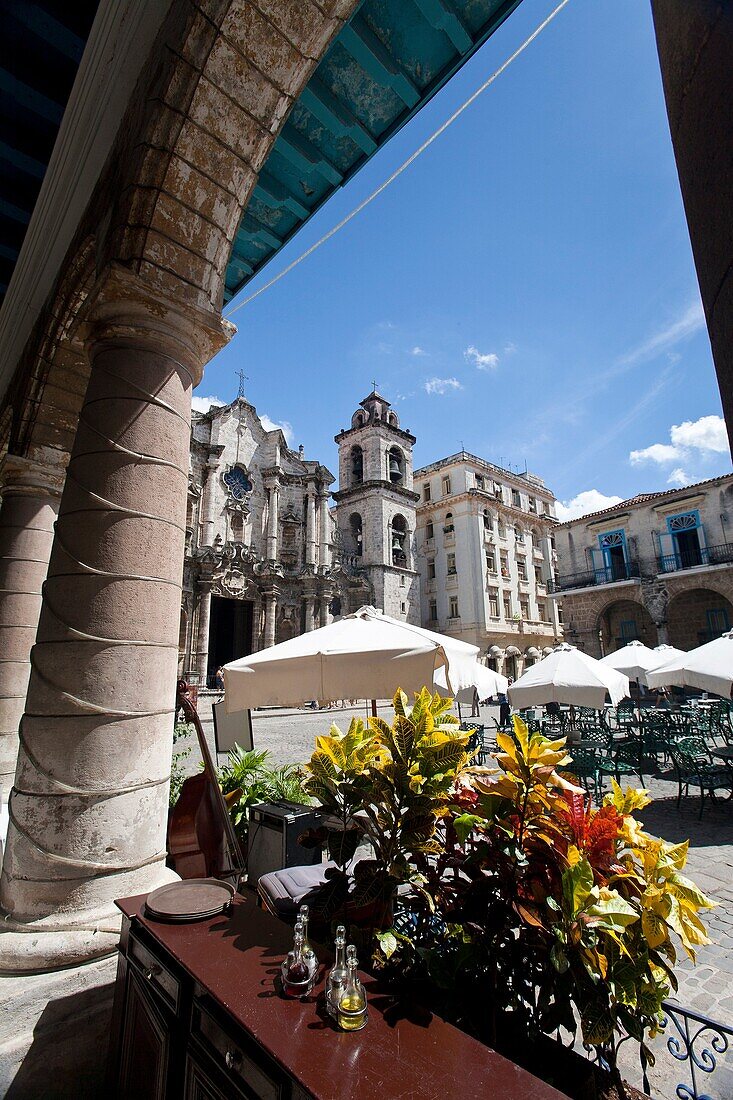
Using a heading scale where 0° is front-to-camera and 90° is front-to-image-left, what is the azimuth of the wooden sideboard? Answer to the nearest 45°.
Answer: approximately 45°

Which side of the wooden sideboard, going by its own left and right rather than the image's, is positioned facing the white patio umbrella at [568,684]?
back

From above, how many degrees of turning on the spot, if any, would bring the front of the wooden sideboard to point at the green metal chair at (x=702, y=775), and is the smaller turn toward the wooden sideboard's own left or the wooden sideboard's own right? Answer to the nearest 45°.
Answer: approximately 180°

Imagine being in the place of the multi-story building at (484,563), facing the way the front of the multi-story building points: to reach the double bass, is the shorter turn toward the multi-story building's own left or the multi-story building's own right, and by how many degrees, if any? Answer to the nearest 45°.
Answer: approximately 45° to the multi-story building's own right

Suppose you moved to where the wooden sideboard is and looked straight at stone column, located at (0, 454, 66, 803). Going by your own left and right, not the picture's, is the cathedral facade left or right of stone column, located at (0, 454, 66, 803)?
right

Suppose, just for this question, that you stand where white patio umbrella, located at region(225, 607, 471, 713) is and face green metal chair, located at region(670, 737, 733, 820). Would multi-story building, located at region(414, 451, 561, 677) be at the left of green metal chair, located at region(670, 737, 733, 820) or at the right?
left
